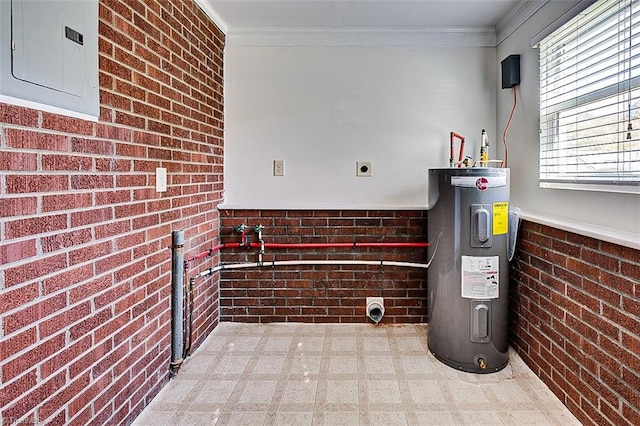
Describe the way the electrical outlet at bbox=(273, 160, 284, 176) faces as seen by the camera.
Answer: facing the viewer

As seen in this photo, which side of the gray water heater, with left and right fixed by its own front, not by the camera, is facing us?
front

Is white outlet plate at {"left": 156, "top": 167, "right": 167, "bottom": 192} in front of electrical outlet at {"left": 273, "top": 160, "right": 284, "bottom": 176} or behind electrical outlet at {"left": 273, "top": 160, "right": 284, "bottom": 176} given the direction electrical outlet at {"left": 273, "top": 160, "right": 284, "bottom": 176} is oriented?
in front

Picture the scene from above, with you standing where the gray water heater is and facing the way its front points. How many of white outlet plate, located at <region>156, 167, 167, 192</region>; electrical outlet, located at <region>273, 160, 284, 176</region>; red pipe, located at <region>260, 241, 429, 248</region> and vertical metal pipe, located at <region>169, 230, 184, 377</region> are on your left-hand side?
0

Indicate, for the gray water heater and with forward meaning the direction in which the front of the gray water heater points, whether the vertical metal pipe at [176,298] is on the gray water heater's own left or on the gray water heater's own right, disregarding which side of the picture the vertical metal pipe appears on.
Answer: on the gray water heater's own right

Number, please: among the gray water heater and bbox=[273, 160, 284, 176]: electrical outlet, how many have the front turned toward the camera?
2

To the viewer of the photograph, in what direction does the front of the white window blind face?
facing the viewer and to the left of the viewer

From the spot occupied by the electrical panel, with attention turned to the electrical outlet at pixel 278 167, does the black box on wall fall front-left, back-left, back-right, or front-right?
front-right

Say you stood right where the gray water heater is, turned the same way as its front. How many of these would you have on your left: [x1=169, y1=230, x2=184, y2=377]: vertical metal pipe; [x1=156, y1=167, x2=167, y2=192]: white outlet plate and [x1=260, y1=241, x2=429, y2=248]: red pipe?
0

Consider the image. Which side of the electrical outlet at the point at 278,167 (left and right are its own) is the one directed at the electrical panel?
front

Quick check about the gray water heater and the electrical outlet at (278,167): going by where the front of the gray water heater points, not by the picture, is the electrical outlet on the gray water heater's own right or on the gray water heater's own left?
on the gray water heater's own right
